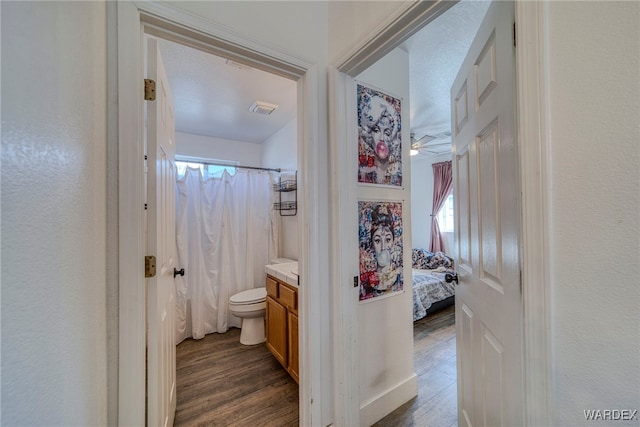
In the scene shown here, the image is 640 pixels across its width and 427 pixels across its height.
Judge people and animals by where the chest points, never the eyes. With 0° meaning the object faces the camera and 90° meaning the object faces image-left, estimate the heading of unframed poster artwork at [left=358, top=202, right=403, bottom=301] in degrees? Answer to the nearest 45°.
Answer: approximately 315°

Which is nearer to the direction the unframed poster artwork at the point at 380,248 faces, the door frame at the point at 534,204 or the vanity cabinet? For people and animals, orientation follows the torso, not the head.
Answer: the door frame

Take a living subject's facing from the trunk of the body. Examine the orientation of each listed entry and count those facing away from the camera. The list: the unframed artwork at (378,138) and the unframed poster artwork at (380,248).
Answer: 0

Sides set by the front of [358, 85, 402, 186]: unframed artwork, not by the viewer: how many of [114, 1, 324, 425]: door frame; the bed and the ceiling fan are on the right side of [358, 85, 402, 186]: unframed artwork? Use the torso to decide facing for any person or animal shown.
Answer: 1

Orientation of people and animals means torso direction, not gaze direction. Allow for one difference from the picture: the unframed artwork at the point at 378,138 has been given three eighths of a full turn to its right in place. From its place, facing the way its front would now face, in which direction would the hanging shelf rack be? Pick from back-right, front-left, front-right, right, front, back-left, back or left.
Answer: front-right

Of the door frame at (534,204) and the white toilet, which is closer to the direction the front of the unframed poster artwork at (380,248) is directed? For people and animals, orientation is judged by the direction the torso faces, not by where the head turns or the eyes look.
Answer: the door frame

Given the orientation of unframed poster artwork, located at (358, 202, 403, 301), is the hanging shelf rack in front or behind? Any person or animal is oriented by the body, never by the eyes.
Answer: behind

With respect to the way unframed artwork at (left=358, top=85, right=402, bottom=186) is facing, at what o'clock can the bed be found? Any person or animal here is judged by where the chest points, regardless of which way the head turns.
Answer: The bed is roughly at 8 o'clock from the unframed artwork.

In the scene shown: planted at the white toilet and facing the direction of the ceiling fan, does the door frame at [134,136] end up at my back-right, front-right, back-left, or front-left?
back-right
